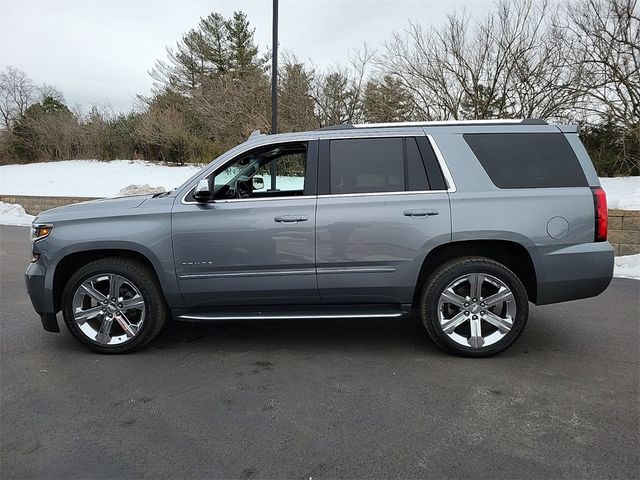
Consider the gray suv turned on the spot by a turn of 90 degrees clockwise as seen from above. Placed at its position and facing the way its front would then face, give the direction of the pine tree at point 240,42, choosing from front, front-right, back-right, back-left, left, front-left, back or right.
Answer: front

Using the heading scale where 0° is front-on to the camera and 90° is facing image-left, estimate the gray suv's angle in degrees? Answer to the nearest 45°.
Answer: approximately 90°
